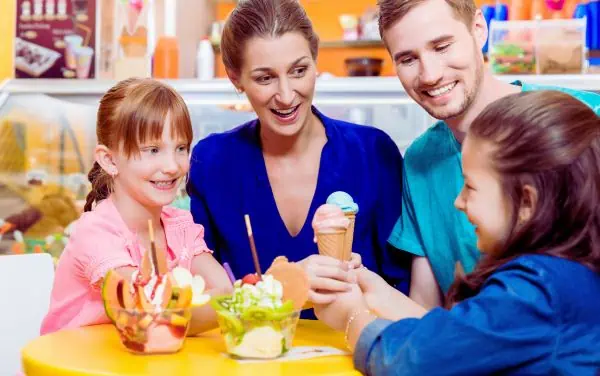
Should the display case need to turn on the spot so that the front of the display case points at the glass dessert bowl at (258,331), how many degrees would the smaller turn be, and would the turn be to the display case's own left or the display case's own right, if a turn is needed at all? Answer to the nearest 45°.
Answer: approximately 45° to the display case's own left

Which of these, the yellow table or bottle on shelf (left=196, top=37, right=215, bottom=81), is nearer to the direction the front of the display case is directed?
the yellow table

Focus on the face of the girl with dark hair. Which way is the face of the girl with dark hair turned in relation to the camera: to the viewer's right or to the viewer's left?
to the viewer's left

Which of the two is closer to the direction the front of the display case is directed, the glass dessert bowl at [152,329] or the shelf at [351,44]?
the glass dessert bowl

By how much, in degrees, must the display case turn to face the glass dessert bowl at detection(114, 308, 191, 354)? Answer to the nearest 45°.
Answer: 0° — it already faces it

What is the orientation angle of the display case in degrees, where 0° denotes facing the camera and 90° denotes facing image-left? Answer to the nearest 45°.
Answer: approximately 0°

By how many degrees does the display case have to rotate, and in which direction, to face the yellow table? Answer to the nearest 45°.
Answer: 0° — it already faces it
